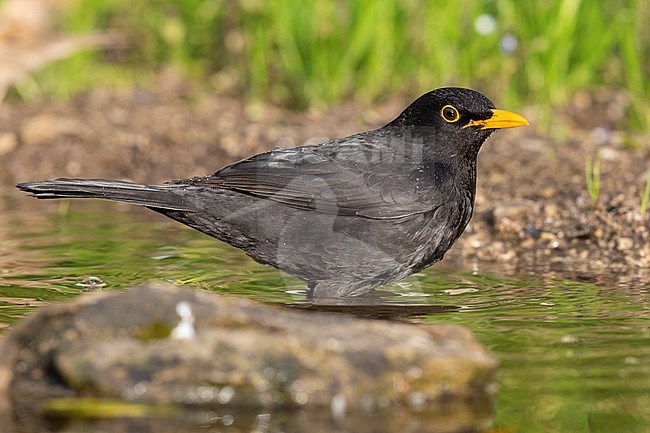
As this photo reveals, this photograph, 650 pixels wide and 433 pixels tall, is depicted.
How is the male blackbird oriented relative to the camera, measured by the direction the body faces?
to the viewer's right

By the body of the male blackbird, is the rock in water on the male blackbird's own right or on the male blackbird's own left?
on the male blackbird's own right
